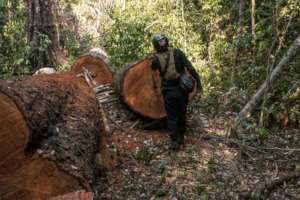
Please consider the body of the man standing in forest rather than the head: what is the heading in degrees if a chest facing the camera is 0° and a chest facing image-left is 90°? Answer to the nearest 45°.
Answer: approximately 0°

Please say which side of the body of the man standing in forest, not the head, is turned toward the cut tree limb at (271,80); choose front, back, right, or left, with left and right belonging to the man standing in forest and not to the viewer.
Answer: left

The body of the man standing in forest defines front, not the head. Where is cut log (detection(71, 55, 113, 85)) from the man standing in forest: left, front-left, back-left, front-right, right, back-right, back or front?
back-right

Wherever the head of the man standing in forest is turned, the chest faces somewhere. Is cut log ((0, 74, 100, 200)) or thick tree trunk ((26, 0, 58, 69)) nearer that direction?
the cut log

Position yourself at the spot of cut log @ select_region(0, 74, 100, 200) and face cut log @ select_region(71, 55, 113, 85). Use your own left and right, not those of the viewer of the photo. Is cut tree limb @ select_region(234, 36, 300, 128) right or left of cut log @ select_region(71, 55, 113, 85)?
right

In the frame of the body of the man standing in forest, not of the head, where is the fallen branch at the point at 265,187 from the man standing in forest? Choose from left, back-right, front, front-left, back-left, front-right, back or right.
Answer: front-left

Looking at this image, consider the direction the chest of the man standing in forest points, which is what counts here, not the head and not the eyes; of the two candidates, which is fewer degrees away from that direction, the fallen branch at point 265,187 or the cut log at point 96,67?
the fallen branch

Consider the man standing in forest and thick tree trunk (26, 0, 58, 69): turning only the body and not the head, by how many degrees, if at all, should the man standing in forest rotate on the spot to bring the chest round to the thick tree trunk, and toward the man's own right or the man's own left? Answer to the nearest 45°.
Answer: approximately 135° to the man's own right
